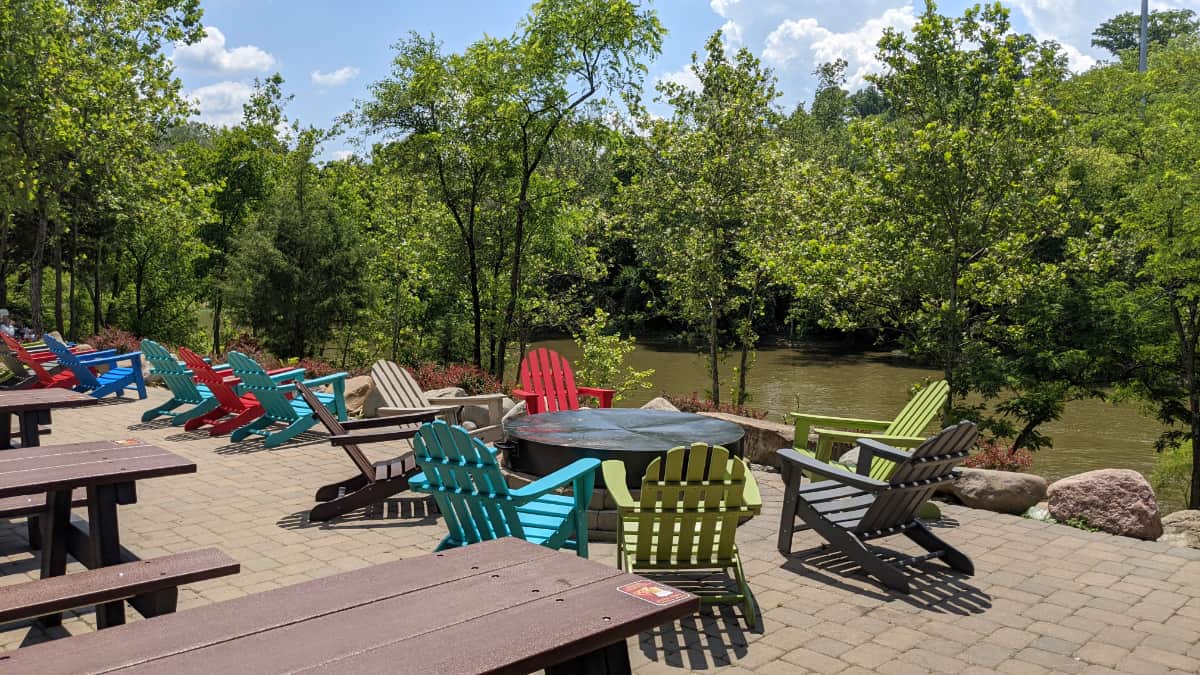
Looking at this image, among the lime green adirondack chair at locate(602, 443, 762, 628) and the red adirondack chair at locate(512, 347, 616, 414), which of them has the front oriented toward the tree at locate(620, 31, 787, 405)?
the lime green adirondack chair

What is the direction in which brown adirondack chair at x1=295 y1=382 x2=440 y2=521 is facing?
to the viewer's right

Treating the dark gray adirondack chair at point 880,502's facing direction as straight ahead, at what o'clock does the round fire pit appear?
The round fire pit is roughly at 11 o'clock from the dark gray adirondack chair.

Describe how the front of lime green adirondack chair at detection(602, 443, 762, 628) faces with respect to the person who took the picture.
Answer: facing away from the viewer

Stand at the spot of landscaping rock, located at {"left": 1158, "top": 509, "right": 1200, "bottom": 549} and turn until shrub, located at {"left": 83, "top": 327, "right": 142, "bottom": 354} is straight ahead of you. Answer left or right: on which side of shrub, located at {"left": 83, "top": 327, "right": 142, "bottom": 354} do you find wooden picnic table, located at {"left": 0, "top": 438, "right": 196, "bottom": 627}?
left

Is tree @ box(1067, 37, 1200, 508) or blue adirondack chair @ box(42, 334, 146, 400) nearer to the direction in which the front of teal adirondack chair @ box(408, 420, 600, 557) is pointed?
the tree

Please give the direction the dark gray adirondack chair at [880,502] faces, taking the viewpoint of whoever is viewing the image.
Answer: facing away from the viewer and to the left of the viewer

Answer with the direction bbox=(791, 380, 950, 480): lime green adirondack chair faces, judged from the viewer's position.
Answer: facing to the left of the viewer

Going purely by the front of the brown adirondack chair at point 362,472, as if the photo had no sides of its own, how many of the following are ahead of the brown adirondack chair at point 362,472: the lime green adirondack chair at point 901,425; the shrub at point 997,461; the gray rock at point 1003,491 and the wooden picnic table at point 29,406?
3

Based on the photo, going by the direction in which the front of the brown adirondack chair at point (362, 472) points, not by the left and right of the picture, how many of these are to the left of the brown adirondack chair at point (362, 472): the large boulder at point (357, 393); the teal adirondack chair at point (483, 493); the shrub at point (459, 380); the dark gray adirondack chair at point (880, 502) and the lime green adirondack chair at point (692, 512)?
2

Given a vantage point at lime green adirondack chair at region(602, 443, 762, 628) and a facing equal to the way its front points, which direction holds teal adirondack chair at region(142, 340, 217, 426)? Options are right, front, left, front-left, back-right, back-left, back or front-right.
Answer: front-left

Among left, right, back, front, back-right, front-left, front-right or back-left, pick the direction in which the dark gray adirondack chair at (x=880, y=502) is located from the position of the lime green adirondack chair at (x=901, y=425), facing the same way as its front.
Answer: left
